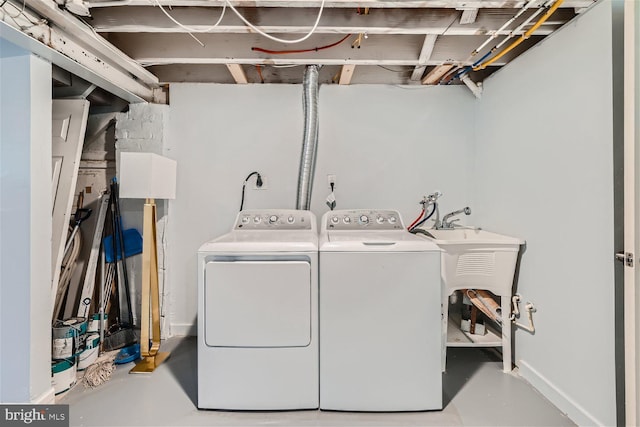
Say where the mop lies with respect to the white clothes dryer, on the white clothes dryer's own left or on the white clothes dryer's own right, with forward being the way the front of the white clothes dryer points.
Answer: on the white clothes dryer's own right

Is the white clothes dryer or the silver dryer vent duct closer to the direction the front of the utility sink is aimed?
the white clothes dryer

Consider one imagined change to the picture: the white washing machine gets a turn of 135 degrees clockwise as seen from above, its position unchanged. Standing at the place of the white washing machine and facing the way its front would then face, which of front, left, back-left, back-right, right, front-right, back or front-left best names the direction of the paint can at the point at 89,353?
front-left

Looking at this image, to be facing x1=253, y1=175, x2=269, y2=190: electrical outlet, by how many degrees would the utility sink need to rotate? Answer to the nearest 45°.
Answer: approximately 90° to its right

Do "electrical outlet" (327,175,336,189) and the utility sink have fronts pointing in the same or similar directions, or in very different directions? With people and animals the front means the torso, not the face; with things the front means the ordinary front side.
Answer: same or similar directions

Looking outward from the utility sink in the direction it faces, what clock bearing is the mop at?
The mop is roughly at 2 o'clock from the utility sink.

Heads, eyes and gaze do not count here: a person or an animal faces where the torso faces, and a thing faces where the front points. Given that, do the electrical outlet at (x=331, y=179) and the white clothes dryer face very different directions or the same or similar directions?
same or similar directions

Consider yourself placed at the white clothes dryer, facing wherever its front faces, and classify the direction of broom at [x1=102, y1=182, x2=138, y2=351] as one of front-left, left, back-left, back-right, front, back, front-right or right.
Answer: back-right

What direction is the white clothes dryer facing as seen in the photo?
toward the camera

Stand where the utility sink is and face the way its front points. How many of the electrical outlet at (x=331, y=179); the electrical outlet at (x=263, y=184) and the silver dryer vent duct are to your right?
3

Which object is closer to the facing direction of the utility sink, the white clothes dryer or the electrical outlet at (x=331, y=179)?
the white clothes dryer

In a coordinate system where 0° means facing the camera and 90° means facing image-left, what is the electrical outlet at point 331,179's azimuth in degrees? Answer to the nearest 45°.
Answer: approximately 0°

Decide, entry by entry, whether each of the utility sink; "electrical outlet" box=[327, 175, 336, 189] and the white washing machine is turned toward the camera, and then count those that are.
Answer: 3

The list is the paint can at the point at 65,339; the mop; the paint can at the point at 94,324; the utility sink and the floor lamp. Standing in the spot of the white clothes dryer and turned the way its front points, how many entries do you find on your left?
1

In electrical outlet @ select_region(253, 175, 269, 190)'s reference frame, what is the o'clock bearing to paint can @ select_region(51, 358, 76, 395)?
The paint can is roughly at 2 o'clock from the electrical outlet.

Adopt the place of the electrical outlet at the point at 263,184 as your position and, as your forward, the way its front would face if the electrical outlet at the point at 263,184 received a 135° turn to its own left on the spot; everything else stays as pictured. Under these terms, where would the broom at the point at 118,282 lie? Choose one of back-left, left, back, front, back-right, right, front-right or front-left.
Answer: back-left

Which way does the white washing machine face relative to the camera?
toward the camera

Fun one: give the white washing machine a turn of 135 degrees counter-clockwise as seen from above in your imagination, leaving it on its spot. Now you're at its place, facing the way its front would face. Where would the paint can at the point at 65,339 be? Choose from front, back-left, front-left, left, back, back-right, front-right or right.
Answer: back-left
